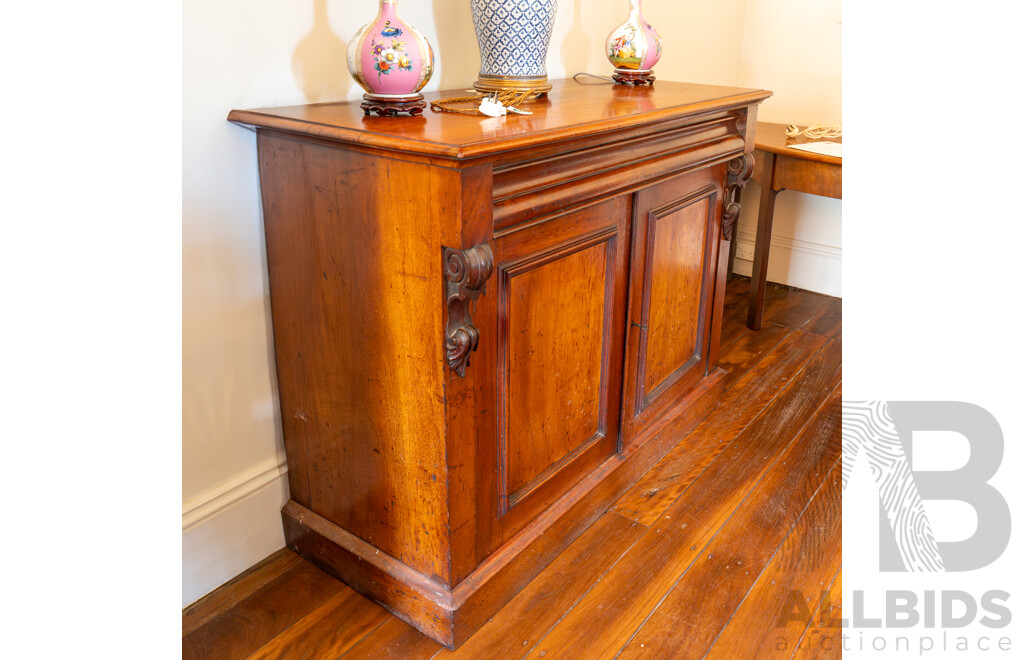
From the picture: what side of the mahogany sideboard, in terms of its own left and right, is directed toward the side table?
left

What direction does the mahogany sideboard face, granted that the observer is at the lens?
facing the viewer and to the right of the viewer
